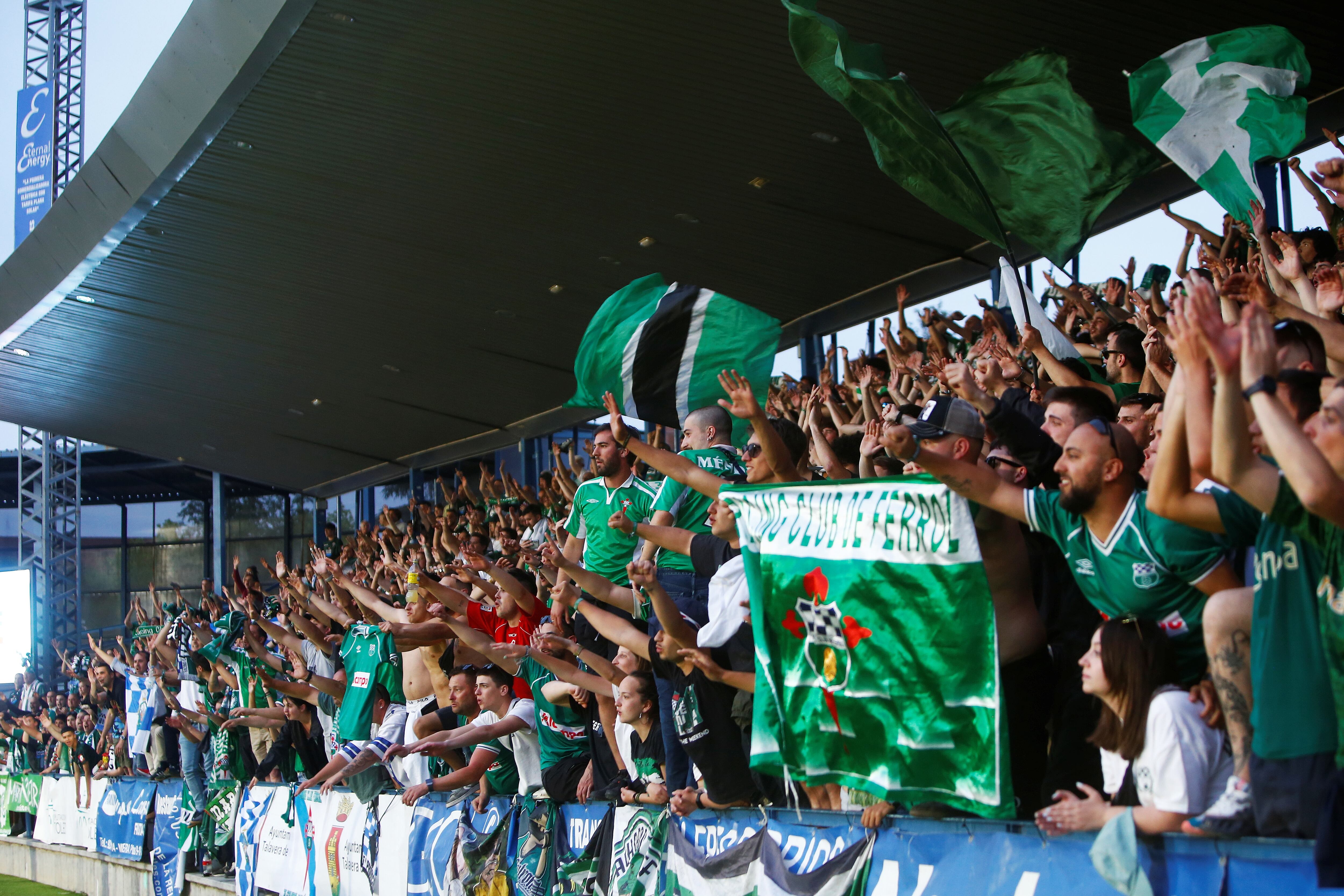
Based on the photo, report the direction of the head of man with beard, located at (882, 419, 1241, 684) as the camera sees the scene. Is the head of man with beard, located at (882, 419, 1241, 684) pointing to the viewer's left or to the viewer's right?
to the viewer's left

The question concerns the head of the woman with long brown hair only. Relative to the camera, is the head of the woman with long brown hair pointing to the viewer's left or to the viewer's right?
to the viewer's left

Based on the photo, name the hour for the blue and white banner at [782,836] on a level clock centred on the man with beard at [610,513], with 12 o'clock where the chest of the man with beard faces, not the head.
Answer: The blue and white banner is roughly at 10 o'clock from the man with beard.

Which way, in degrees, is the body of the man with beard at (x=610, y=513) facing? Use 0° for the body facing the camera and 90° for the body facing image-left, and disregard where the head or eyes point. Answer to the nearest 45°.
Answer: approximately 45°

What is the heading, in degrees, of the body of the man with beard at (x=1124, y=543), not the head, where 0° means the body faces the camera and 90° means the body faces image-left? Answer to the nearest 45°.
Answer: approximately 45°

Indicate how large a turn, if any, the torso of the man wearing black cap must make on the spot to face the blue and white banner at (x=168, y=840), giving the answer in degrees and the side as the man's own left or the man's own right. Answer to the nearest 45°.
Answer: approximately 45° to the man's own right

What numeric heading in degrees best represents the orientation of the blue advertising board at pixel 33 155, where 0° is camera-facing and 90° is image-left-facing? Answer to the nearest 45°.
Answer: approximately 45°

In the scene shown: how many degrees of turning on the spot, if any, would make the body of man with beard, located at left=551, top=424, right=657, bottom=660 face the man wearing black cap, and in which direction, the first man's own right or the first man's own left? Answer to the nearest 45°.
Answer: approximately 45° to the first man's own left

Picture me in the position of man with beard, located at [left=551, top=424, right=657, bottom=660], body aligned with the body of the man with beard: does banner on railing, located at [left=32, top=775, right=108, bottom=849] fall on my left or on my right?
on my right

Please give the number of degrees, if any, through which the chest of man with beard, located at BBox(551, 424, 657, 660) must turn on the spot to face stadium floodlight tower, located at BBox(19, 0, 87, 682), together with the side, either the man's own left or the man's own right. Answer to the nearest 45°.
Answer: approximately 90° to the man's own right
